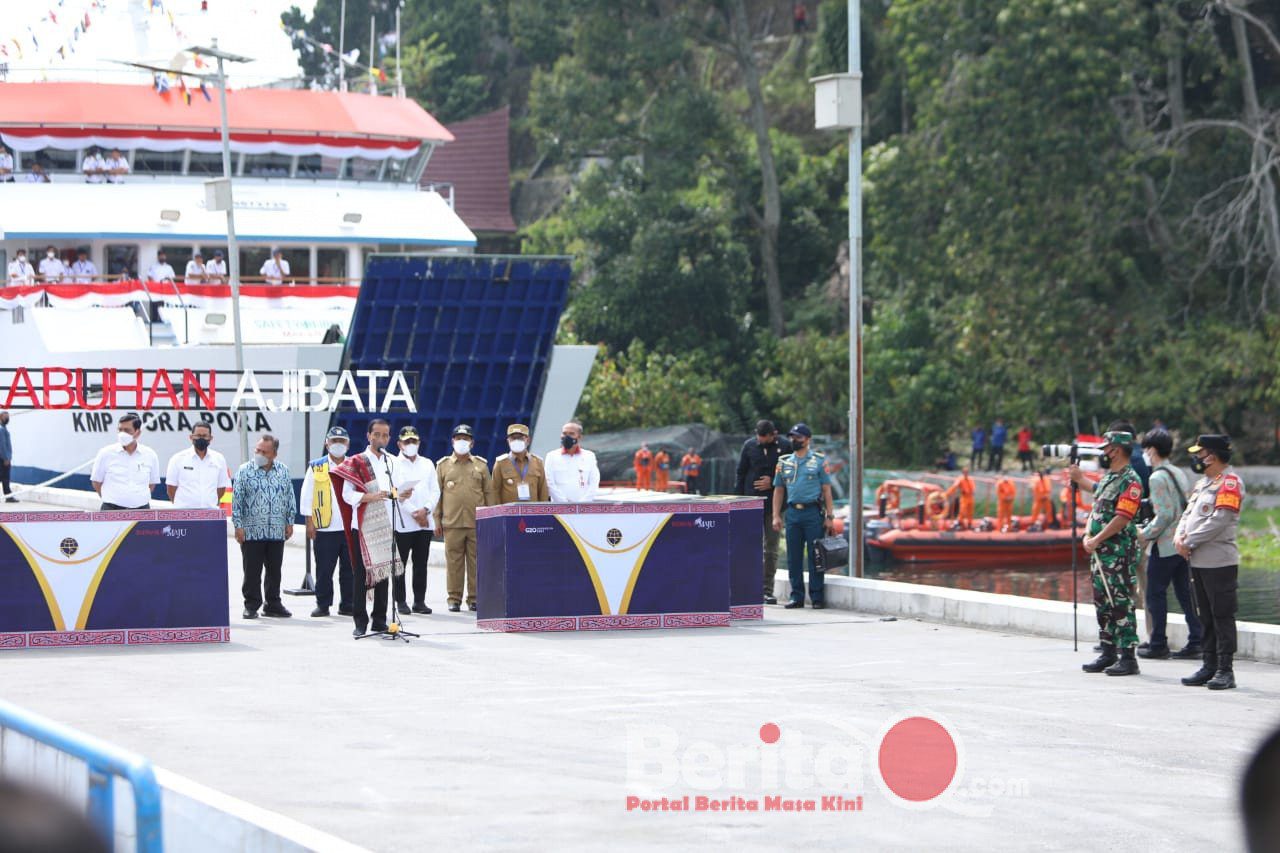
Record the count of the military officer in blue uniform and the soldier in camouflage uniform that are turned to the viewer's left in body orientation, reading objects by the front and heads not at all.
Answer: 1

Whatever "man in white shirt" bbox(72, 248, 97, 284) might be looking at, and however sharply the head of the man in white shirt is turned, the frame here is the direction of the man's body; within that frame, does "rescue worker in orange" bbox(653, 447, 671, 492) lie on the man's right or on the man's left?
on the man's left

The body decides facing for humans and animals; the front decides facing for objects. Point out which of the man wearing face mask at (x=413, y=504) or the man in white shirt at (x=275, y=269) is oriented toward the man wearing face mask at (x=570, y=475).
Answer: the man in white shirt

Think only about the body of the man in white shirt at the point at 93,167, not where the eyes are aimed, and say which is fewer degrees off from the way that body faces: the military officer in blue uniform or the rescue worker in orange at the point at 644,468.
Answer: the military officer in blue uniform

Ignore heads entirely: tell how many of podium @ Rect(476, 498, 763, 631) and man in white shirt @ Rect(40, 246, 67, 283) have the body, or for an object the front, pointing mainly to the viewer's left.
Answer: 0

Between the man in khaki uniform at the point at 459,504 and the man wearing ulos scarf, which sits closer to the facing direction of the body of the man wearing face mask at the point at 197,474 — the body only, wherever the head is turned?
the man wearing ulos scarf

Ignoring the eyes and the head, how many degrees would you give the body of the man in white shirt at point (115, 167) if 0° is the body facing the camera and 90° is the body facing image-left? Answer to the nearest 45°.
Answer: approximately 0°

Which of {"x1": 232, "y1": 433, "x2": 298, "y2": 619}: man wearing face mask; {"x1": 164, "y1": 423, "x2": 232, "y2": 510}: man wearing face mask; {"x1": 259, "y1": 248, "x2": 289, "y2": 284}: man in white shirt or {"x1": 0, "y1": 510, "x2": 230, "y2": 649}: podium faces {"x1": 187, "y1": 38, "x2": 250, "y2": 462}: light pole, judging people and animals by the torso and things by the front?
the man in white shirt

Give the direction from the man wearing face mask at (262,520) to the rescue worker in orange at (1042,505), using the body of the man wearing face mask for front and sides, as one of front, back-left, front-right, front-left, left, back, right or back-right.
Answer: back-left

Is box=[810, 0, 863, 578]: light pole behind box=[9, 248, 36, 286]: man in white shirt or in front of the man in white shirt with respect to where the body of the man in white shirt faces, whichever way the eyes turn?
in front

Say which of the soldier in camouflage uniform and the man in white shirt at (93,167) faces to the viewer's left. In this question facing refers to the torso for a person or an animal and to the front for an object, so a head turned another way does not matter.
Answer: the soldier in camouflage uniform
